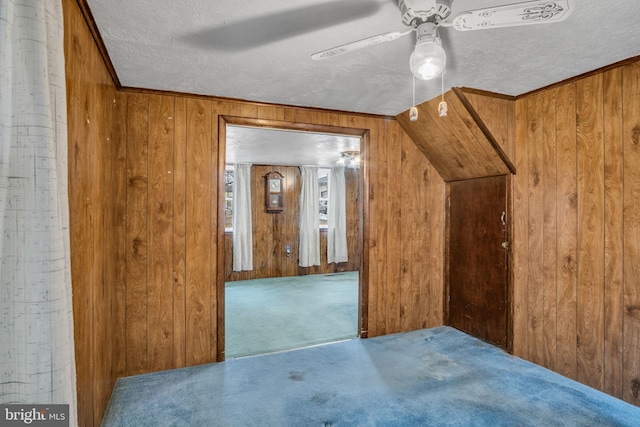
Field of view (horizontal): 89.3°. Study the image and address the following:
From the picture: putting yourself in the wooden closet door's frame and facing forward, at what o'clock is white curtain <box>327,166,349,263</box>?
The white curtain is roughly at 3 o'clock from the wooden closet door.

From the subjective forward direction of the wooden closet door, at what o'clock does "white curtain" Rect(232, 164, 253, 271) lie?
The white curtain is roughly at 2 o'clock from the wooden closet door.

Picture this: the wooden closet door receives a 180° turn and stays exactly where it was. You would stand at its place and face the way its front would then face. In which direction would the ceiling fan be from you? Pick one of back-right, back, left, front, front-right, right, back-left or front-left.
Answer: back-right

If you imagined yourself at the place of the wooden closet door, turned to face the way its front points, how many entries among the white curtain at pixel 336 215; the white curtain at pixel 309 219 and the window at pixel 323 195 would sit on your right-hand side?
3

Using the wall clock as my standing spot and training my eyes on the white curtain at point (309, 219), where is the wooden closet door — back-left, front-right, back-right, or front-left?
front-right

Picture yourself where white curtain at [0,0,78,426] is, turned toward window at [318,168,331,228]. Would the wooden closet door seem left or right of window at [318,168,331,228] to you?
right

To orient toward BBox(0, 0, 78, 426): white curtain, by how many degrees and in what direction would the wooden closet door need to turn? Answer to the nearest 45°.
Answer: approximately 45° to its left

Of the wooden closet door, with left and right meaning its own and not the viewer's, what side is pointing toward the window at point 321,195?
right

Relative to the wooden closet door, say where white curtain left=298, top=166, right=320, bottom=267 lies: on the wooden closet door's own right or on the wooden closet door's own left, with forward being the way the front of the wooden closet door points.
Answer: on the wooden closet door's own right

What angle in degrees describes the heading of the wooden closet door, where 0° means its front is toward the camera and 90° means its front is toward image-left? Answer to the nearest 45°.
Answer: approximately 45°

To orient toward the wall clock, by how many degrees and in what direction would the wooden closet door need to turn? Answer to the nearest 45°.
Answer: approximately 90° to its right
